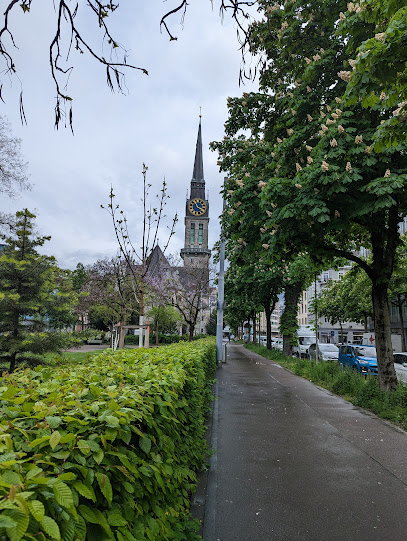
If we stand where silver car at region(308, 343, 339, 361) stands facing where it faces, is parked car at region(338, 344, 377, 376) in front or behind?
in front

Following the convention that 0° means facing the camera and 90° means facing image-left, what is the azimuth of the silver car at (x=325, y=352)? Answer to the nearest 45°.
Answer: approximately 315°

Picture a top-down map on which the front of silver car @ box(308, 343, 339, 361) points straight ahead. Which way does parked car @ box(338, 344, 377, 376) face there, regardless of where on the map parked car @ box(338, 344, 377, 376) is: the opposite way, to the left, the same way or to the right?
the same way

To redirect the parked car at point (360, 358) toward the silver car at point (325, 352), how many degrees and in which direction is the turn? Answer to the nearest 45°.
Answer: approximately 135° to its left

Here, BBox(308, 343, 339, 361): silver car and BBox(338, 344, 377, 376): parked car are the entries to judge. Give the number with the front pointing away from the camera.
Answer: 0

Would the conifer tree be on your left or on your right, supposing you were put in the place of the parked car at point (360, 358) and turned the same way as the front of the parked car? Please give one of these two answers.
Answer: on your right

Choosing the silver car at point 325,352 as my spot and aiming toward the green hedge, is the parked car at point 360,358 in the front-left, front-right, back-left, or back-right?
front-left

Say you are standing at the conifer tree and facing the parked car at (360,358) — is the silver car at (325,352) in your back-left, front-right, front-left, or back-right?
front-left

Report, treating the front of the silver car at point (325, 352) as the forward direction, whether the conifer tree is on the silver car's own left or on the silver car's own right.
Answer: on the silver car's own right
